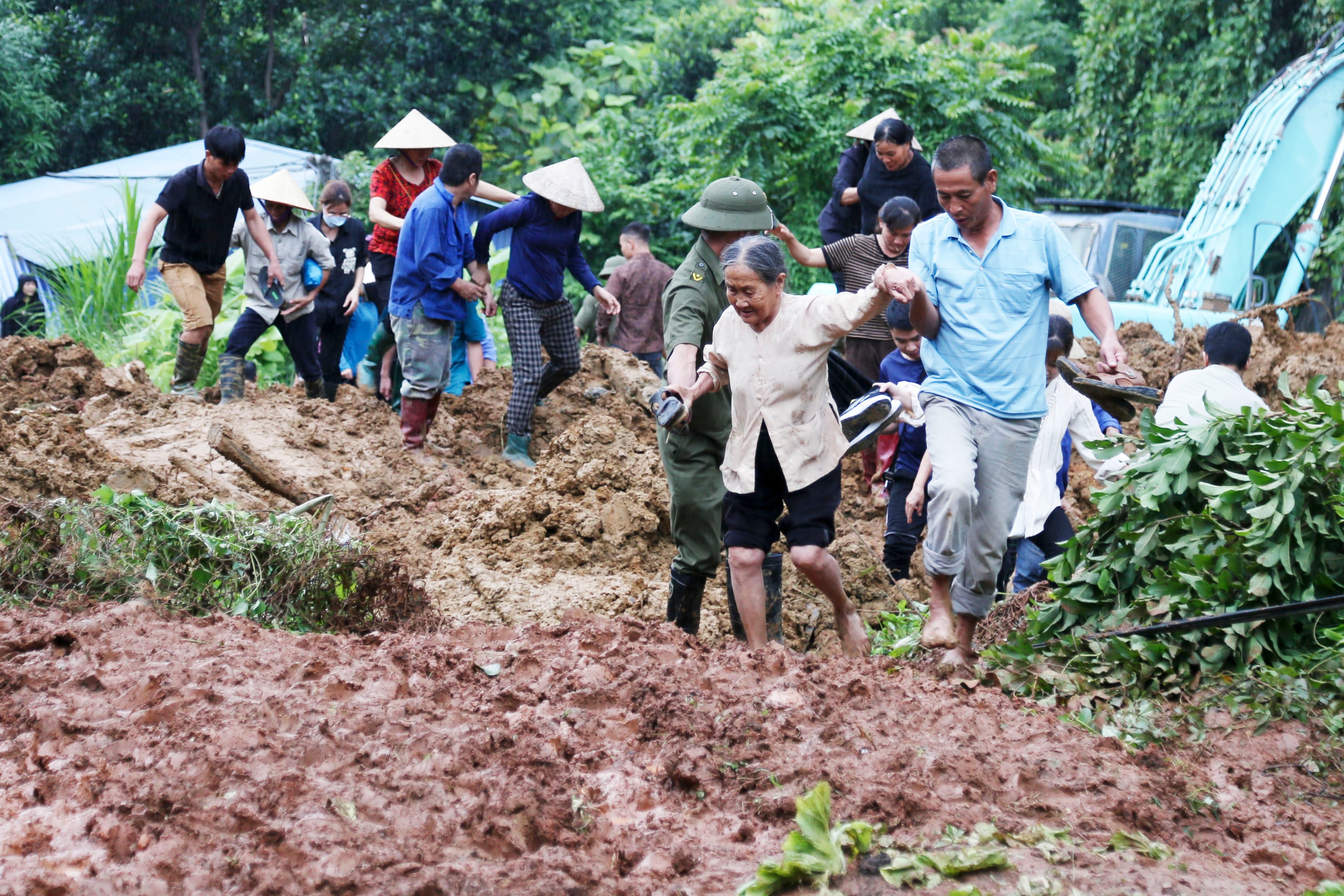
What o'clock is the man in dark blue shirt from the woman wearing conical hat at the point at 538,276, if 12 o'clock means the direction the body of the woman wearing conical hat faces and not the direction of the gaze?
The man in dark blue shirt is roughly at 4 o'clock from the woman wearing conical hat.

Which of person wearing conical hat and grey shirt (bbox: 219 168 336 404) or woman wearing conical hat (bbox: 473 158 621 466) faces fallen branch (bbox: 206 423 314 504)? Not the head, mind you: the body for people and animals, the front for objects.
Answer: the person wearing conical hat and grey shirt

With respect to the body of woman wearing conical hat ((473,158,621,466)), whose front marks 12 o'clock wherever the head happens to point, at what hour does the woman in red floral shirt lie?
The woman in red floral shirt is roughly at 6 o'clock from the woman wearing conical hat.

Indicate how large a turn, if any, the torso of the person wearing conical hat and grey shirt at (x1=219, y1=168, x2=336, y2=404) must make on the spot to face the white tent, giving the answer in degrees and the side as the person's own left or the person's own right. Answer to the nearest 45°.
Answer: approximately 180°

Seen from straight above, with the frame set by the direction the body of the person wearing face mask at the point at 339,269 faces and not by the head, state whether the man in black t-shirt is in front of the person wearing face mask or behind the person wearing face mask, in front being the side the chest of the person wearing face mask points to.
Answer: in front

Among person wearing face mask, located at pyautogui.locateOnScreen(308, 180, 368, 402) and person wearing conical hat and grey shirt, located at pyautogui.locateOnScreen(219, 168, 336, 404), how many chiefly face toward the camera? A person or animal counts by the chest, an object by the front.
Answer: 2

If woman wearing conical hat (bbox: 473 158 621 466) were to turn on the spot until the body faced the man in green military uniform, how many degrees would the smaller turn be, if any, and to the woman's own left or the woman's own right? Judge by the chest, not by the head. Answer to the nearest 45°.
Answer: approximately 45° to the woman's own right

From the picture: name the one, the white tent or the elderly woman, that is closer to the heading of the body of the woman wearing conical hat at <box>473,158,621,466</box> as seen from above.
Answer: the elderly woman

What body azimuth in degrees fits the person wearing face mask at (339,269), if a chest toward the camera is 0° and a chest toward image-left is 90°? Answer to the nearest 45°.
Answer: approximately 0°

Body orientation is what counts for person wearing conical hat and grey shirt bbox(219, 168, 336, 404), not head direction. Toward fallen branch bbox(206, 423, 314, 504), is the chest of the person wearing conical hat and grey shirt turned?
yes

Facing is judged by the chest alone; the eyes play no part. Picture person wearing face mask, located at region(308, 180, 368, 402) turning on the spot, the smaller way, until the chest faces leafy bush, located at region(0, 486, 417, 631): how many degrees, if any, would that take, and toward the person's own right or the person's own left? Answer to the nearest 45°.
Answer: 0° — they already face it
